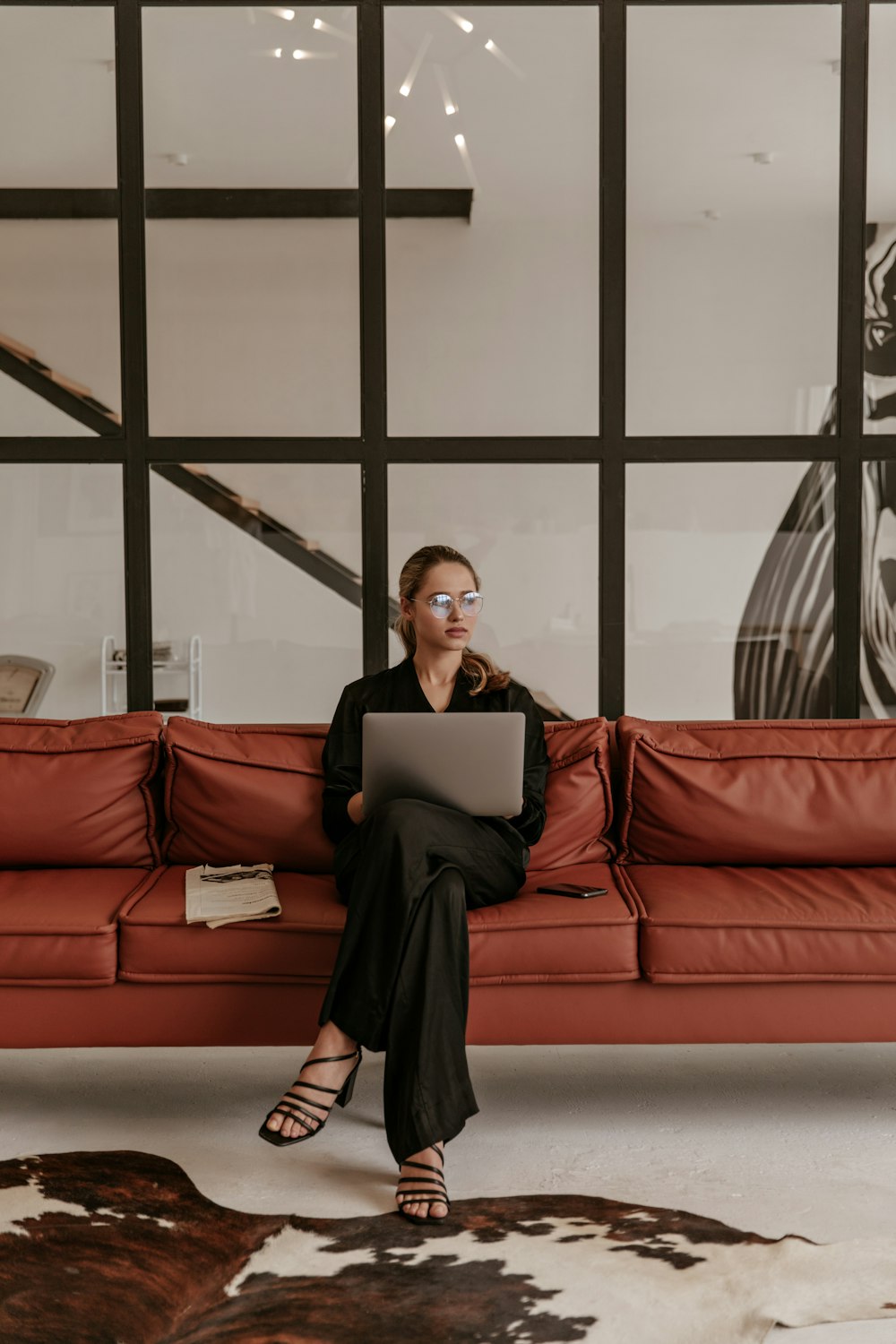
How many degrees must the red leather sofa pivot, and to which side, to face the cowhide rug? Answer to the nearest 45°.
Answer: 0° — it already faces it

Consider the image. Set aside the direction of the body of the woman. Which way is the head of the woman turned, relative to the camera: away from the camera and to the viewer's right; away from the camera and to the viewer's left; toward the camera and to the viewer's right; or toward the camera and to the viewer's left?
toward the camera and to the viewer's right

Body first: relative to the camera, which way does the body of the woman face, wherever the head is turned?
toward the camera

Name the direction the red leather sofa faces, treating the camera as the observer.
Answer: facing the viewer

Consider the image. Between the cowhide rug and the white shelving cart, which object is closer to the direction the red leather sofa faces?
the cowhide rug

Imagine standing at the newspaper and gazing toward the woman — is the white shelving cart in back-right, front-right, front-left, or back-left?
back-left
